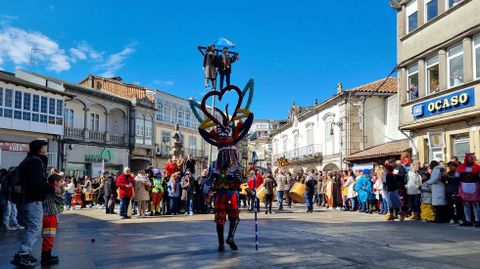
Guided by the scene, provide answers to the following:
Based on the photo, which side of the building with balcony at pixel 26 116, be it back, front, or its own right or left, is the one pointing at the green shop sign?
left

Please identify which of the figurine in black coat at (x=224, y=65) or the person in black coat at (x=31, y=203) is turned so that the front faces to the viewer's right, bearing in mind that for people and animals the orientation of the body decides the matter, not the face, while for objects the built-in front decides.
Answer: the person in black coat at (x=31, y=203)

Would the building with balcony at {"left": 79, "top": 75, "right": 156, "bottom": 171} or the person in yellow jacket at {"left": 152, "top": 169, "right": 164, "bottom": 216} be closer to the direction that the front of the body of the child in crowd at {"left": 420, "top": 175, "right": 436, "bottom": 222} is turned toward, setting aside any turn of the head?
the person in yellow jacket

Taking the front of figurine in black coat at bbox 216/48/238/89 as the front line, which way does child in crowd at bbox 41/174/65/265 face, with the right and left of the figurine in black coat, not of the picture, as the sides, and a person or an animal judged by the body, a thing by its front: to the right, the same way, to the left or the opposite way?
to the left

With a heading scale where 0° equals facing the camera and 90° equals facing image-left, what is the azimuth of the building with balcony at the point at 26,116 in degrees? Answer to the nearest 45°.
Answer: approximately 315°

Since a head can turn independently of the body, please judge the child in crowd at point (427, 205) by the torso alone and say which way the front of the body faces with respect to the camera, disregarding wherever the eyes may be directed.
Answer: to the viewer's left

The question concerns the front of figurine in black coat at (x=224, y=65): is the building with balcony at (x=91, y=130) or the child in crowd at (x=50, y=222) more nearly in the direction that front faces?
the child in crowd

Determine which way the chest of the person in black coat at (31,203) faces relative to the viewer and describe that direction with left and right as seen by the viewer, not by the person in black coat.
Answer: facing to the right of the viewer

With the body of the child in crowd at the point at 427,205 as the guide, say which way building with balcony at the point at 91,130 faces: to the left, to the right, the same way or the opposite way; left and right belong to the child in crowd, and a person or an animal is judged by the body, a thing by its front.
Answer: the opposite way

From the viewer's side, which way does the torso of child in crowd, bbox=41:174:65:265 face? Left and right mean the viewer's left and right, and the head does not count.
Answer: facing to the right of the viewer
